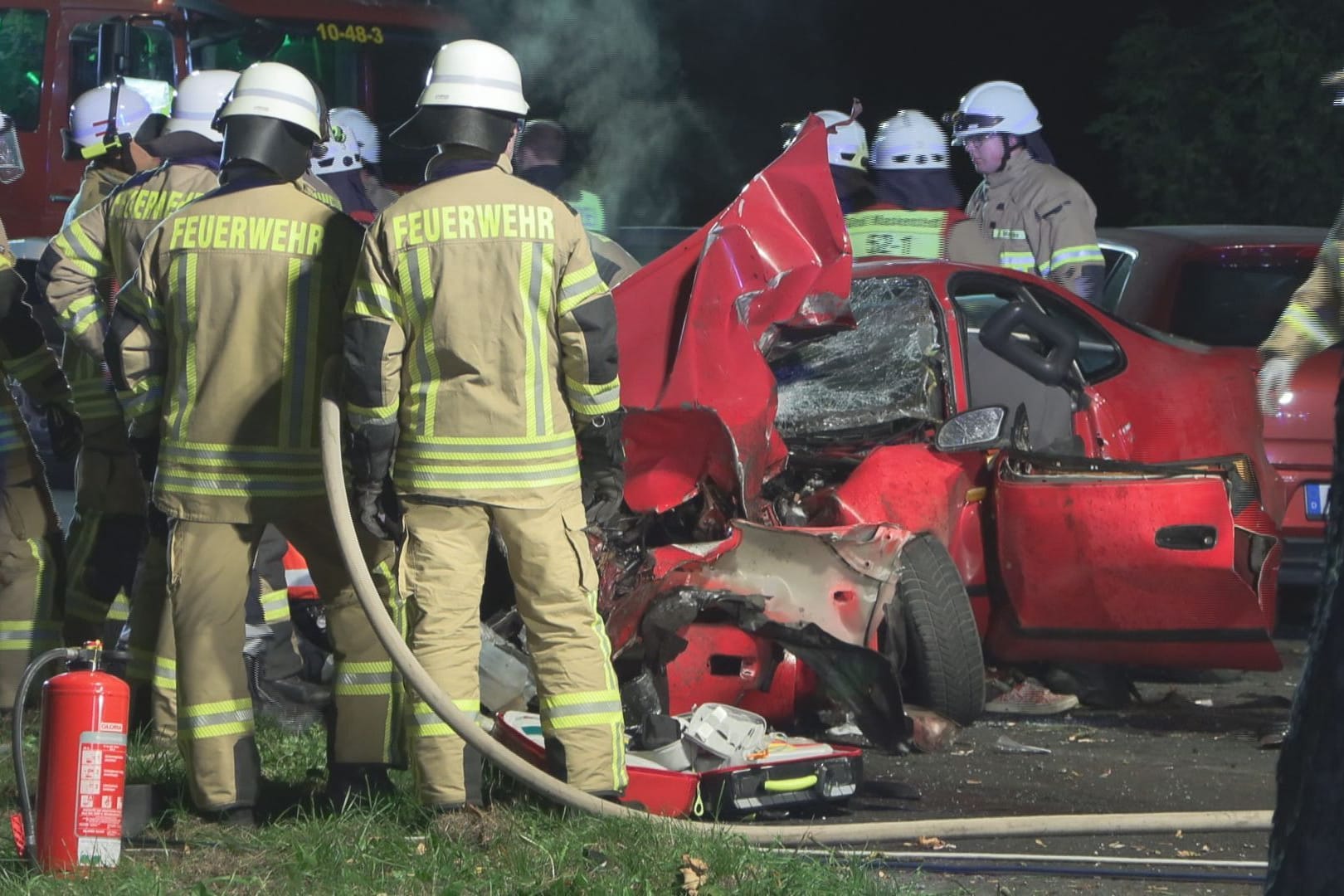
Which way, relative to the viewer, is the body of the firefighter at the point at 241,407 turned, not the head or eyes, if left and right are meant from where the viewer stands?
facing away from the viewer

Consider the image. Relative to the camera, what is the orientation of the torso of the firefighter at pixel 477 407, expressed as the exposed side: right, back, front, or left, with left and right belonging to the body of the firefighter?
back

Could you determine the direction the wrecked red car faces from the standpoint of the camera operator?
facing the viewer and to the left of the viewer

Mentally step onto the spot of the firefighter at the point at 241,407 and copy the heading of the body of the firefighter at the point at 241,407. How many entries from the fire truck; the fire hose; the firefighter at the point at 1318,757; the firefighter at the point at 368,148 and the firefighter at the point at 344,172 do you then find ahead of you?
3

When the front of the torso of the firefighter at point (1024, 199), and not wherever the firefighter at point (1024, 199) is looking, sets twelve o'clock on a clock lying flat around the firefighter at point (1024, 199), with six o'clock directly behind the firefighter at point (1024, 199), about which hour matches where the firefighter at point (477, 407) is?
the firefighter at point (477, 407) is roughly at 11 o'clock from the firefighter at point (1024, 199).

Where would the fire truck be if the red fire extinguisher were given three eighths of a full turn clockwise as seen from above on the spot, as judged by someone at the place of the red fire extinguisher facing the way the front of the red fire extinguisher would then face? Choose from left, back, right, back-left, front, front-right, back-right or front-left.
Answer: right

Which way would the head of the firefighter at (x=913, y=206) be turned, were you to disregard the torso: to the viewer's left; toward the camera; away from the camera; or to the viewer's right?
away from the camera

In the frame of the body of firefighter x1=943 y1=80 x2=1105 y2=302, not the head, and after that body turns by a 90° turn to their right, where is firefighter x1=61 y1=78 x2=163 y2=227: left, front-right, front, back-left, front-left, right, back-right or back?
left

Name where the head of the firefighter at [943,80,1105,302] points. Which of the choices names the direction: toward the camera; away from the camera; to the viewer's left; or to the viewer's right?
to the viewer's left

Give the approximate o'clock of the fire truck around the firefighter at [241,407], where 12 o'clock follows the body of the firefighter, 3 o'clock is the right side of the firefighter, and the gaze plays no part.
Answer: The fire truck is roughly at 12 o'clock from the firefighter.

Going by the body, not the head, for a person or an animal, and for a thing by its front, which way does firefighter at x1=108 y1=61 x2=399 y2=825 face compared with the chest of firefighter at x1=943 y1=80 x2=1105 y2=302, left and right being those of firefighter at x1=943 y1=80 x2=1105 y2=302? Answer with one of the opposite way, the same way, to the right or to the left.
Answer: to the right

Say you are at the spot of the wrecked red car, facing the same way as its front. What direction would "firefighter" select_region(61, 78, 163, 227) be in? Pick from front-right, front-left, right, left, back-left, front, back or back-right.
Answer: front-right

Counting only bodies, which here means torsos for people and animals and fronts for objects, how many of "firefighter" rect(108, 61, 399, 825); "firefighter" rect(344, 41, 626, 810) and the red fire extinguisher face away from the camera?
2

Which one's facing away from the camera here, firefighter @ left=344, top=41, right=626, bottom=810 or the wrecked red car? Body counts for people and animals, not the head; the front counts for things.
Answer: the firefighter

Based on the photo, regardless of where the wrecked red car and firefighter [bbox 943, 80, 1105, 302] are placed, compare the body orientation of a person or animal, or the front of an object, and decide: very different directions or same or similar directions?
same or similar directions

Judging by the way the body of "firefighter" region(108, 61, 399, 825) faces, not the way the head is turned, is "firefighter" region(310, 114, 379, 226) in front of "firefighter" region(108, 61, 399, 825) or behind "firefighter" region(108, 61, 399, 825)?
in front

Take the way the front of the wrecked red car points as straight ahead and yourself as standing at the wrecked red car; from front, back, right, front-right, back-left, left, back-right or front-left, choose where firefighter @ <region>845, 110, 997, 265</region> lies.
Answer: back-right

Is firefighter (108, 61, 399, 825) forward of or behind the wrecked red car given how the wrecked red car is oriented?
forward

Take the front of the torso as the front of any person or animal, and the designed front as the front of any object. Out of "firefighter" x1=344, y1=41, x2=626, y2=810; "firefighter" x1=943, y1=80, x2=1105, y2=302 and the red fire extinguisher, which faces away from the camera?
"firefighter" x1=344, y1=41, x2=626, y2=810

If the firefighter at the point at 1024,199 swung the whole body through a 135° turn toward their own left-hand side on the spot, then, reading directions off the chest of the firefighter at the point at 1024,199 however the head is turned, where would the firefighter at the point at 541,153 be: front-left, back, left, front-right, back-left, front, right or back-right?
back

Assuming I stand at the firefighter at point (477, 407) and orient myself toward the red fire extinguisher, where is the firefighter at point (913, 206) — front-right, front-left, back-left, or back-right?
back-right
